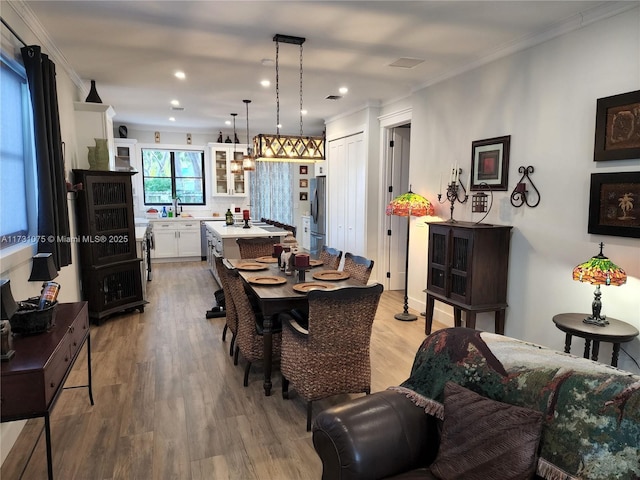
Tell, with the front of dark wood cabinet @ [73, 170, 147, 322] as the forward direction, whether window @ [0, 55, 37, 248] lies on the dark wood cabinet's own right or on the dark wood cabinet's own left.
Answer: on the dark wood cabinet's own right

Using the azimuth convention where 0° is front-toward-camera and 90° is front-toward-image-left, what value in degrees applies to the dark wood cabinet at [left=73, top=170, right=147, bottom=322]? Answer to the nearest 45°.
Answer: approximately 315°

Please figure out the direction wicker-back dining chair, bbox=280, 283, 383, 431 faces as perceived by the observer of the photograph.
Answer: facing away from the viewer and to the left of the viewer

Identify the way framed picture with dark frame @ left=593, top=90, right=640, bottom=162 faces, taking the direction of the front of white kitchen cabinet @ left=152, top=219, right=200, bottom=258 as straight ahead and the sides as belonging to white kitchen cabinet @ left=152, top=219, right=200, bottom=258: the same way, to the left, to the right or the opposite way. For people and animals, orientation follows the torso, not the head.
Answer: to the right

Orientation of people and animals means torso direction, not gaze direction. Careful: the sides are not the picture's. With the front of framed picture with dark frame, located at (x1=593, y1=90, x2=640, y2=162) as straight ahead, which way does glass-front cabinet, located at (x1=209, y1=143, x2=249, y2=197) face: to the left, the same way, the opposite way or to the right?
to the left

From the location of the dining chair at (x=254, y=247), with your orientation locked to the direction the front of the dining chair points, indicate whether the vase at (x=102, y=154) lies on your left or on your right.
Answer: on your right
